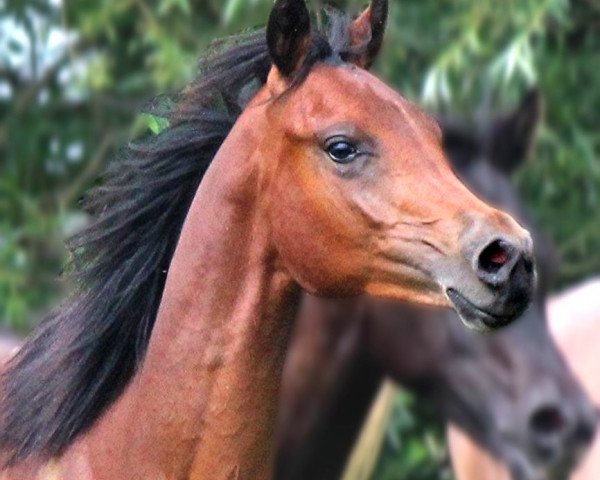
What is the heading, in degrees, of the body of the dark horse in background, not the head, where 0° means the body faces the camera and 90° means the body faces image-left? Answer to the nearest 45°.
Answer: approximately 270°
